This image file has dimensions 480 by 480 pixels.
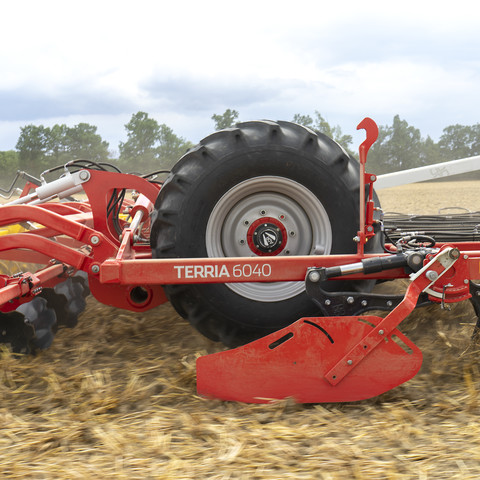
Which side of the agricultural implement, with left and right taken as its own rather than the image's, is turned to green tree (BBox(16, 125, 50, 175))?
left

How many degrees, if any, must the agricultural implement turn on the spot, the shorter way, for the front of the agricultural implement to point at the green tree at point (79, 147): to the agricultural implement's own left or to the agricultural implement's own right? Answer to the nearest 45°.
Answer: approximately 90° to the agricultural implement's own left

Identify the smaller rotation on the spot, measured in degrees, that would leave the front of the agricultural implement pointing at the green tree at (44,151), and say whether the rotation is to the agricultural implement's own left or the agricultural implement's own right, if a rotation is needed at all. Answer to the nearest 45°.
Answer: approximately 90° to the agricultural implement's own left

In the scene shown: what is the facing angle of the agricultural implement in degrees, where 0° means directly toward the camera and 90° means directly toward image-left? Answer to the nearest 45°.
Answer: approximately 270°
